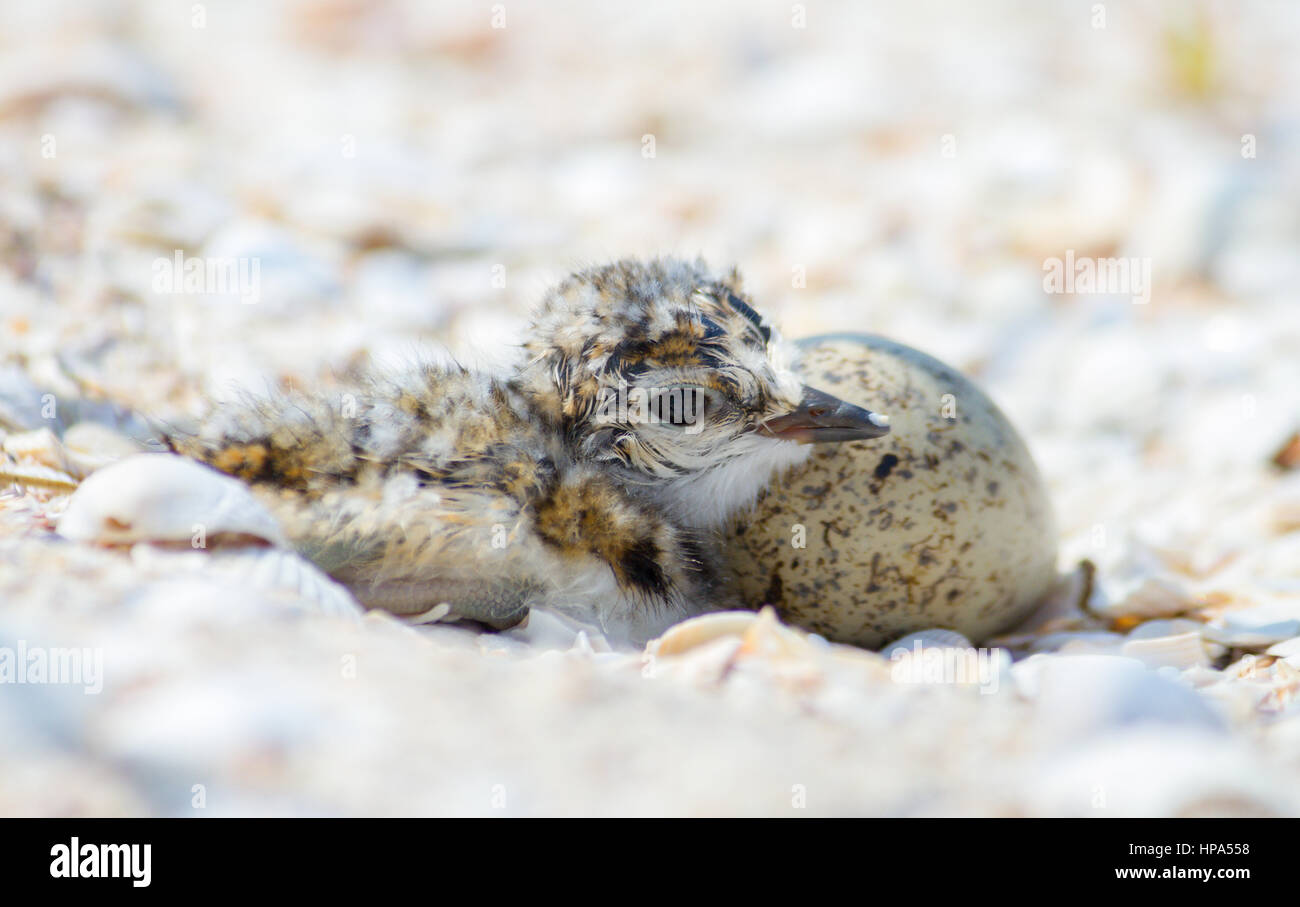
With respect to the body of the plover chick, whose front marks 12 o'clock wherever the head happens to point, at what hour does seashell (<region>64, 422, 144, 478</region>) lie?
The seashell is roughly at 7 o'clock from the plover chick.

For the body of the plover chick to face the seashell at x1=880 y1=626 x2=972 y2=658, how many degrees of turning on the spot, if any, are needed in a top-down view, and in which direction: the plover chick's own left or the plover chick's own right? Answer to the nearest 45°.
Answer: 0° — it already faces it

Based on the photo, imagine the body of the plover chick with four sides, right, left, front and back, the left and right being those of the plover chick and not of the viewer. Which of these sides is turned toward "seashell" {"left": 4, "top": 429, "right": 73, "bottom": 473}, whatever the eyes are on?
back

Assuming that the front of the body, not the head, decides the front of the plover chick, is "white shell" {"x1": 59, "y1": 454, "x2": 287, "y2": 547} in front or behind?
behind

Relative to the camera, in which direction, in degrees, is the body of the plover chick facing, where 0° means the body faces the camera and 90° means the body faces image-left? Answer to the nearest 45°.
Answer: approximately 270°

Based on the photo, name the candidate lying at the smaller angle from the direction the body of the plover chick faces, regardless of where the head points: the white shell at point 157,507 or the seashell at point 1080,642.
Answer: the seashell
